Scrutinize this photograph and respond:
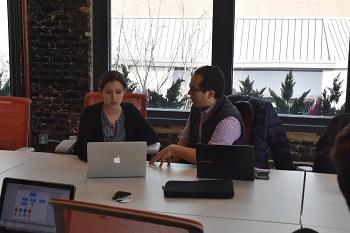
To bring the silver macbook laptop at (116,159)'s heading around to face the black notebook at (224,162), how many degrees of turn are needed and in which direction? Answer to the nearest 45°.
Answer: approximately 90° to its right

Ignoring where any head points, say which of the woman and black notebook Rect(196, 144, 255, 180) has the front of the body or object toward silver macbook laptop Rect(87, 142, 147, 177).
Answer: the woman

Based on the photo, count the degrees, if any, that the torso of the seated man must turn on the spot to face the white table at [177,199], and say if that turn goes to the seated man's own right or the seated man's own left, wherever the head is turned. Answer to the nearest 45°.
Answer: approximately 45° to the seated man's own left

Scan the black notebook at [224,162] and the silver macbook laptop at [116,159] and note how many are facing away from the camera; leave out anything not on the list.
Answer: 2

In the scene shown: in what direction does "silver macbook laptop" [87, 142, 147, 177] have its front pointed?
away from the camera

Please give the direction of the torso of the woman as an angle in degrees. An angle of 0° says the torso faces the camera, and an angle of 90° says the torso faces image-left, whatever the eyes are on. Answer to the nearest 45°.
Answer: approximately 0°

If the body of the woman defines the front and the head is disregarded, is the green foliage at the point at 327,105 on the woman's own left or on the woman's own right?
on the woman's own left

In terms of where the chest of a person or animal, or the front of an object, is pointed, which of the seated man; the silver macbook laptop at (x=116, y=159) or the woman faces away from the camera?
the silver macbook laptop

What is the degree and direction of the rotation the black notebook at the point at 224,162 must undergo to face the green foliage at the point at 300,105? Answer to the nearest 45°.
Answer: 0° — it already faces it

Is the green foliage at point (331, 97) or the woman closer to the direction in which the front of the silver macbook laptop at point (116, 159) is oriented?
the woman

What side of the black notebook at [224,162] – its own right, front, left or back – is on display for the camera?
back

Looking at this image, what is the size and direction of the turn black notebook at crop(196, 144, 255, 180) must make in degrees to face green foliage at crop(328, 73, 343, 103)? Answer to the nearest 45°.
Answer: approximately 45° to its right

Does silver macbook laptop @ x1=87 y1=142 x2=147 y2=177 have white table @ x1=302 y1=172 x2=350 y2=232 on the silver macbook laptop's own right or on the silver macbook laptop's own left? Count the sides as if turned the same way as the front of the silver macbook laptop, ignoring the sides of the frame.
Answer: on the silver macbook laptop's own right
